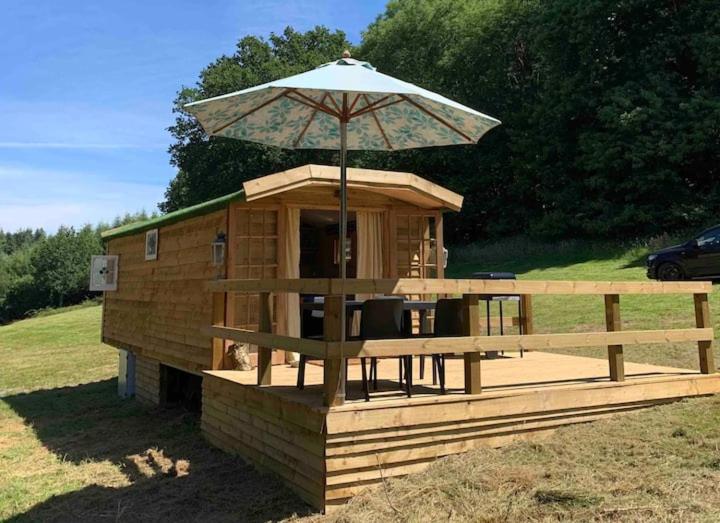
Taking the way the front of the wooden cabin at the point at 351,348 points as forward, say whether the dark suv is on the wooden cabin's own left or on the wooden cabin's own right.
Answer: on the wooden cabin's own left

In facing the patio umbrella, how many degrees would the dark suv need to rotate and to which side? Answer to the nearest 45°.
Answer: approximately 90° to its left

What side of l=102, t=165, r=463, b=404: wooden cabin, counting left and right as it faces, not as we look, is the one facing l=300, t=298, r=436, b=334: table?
front

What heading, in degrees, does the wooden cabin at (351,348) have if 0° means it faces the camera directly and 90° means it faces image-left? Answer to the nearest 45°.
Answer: approximately 315°

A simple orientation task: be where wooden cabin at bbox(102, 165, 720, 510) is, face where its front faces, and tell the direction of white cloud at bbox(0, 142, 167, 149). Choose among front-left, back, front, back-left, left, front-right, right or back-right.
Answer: back

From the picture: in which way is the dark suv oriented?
to the viewer's left

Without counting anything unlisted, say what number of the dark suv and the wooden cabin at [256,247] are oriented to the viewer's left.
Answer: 1

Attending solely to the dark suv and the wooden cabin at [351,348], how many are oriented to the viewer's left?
1

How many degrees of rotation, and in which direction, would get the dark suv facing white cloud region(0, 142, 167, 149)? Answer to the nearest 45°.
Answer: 0° — it already faces it

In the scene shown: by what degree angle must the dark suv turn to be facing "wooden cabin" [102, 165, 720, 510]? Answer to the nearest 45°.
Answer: approximately 90° to its left

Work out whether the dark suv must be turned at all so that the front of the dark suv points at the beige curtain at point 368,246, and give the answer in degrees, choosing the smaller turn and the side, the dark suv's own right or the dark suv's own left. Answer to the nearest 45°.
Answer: approximately 45° to the dark suv's own left
